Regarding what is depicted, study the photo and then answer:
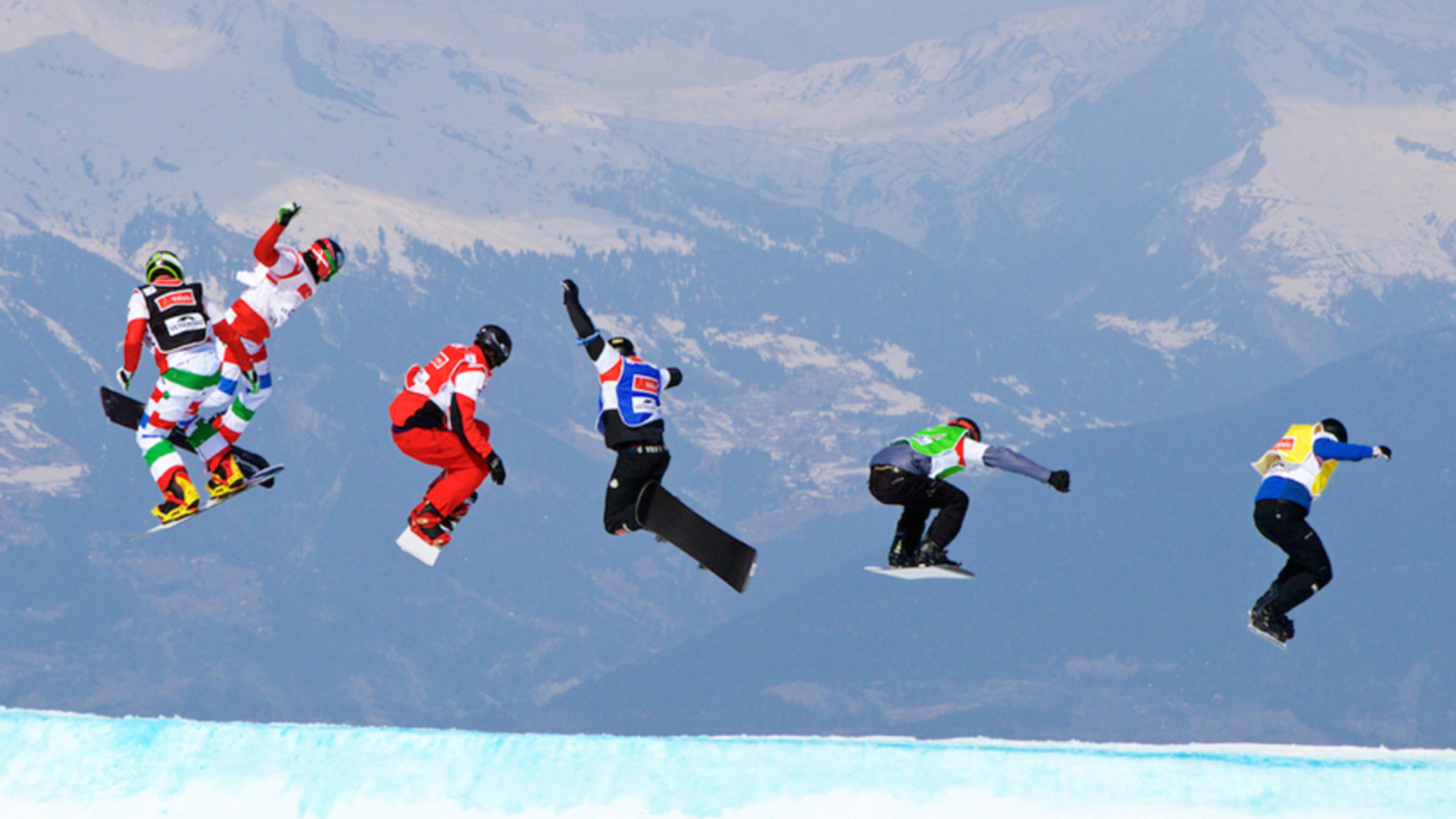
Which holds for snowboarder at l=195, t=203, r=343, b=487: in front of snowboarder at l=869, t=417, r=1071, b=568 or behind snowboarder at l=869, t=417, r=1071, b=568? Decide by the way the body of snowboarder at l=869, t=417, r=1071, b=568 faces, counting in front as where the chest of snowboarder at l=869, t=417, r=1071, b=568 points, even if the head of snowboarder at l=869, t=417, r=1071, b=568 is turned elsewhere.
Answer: behind

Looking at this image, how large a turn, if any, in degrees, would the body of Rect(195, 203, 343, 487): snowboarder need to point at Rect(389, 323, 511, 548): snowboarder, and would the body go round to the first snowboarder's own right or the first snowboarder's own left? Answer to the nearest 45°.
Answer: approximately 45° to the first snowboarder's own right

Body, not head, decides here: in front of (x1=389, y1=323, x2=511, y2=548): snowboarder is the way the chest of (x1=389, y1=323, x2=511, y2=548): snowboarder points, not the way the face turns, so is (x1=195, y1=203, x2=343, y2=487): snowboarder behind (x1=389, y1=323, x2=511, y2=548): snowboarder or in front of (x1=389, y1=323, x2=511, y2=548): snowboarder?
behind

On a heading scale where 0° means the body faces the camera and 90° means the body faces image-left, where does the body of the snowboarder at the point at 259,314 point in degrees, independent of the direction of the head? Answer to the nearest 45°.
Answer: approximately 270°

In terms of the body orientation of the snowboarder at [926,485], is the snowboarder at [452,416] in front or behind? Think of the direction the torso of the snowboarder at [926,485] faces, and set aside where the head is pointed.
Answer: behind

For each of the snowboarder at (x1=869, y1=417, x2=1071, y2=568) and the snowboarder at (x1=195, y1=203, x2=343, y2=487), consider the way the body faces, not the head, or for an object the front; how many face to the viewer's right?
2

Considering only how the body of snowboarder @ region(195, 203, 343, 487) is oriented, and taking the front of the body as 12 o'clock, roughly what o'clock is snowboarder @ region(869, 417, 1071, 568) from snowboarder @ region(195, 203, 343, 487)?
snowboarder @ region(869, 417, 1071, 568) is roughly at 1 o'clock from snowboarder @ region(195, 203, 343, 487).

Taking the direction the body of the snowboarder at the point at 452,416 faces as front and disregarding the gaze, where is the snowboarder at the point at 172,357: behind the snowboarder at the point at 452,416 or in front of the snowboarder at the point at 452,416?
behind

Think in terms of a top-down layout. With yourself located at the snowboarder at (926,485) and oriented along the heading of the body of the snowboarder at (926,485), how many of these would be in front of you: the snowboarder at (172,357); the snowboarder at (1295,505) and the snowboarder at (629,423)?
1

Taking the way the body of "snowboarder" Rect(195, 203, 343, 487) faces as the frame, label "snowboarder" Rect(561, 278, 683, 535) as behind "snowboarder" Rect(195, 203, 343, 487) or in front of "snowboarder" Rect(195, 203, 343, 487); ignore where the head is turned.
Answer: in front

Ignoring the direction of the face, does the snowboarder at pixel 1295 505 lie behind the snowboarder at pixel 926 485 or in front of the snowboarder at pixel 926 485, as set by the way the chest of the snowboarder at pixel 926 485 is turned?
in front

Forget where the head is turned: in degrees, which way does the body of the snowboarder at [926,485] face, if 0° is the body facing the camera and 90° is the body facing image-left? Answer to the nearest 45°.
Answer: approximately 270°
